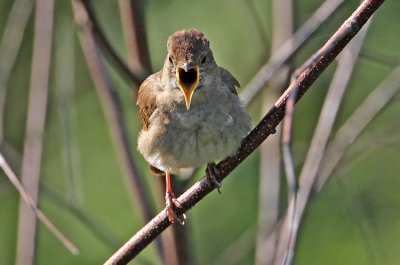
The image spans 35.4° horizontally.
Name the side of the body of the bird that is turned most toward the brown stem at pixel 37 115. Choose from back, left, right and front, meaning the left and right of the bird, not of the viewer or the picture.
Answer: right

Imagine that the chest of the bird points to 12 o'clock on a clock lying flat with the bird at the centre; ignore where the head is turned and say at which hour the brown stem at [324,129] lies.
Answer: The brown stem is roughly at 8 o'clock from the bird.

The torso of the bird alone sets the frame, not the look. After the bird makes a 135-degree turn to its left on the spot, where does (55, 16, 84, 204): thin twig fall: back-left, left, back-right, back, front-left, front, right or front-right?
left

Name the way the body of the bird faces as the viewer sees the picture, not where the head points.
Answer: toward the camera

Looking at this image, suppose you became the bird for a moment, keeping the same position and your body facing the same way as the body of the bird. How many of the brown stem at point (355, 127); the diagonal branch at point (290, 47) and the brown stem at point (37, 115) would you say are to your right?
1

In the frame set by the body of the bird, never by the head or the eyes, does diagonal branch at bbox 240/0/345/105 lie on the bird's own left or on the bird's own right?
on the bird's own left

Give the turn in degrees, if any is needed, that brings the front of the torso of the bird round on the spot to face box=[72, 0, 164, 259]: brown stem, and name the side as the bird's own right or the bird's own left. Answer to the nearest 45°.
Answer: approximately 135° to the bird's own right

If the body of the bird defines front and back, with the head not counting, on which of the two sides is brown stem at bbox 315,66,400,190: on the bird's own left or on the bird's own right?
on the bird's own left
